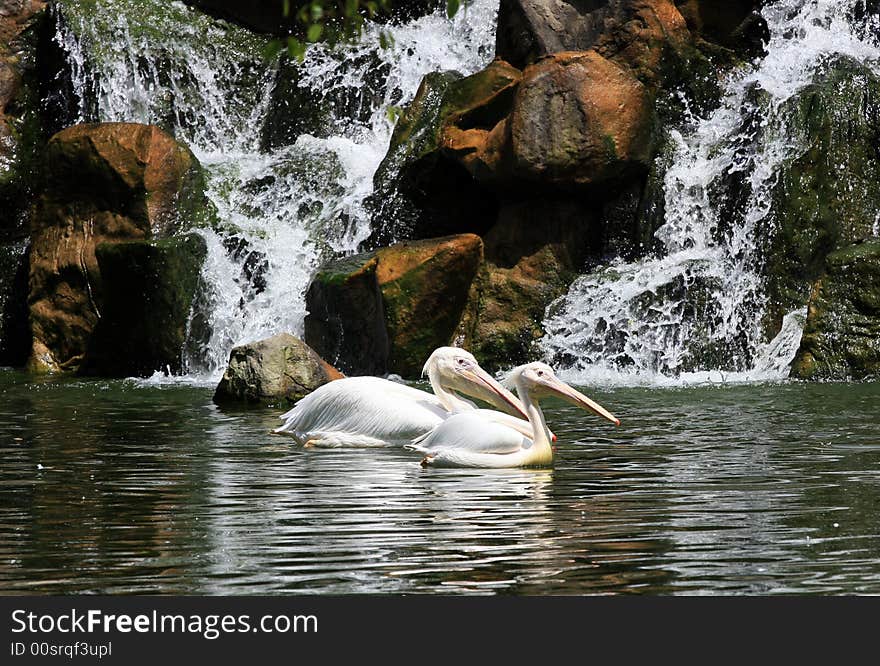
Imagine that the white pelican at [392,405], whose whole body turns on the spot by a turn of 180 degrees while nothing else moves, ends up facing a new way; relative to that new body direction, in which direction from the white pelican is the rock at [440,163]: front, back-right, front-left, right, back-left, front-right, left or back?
right

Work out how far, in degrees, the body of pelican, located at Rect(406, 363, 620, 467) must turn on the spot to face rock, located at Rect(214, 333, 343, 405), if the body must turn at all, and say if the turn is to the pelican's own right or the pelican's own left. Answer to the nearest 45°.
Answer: approximately 135° to the pelican's own left

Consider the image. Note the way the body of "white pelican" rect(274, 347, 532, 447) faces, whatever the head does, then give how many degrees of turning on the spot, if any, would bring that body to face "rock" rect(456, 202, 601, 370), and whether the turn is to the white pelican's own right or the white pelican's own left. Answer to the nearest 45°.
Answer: approximately 90° to the white pelican's own left

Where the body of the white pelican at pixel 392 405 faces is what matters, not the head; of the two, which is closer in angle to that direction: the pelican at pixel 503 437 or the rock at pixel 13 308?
the pelican

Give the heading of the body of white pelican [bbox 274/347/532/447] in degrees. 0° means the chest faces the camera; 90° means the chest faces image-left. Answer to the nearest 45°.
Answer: approximately 270°

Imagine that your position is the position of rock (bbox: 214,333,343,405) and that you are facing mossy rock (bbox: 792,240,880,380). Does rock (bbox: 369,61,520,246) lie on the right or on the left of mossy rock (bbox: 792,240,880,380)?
left

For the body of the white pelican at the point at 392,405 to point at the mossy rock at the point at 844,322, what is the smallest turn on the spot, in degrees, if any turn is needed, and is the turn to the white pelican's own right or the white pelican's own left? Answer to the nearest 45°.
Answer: approximately 45° to the white pelican's own left

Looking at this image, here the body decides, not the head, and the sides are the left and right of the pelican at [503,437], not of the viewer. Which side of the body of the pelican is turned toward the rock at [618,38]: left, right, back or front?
left

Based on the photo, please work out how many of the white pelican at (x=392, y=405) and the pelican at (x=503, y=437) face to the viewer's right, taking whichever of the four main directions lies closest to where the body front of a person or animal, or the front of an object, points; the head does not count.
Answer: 2

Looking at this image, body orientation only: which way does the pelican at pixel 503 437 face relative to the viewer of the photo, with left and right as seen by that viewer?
facing to the right of the viewer

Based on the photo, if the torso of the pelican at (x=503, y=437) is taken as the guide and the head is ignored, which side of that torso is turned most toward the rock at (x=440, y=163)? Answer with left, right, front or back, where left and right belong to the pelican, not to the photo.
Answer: left

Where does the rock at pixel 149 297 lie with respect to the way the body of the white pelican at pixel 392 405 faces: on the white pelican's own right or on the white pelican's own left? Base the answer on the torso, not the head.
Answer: on the white pelican's own left

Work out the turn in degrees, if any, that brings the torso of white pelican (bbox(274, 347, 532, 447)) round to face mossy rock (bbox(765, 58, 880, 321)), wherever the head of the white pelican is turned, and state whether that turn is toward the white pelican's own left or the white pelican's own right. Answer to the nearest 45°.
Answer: approximately 45° to the white pelican's own left
